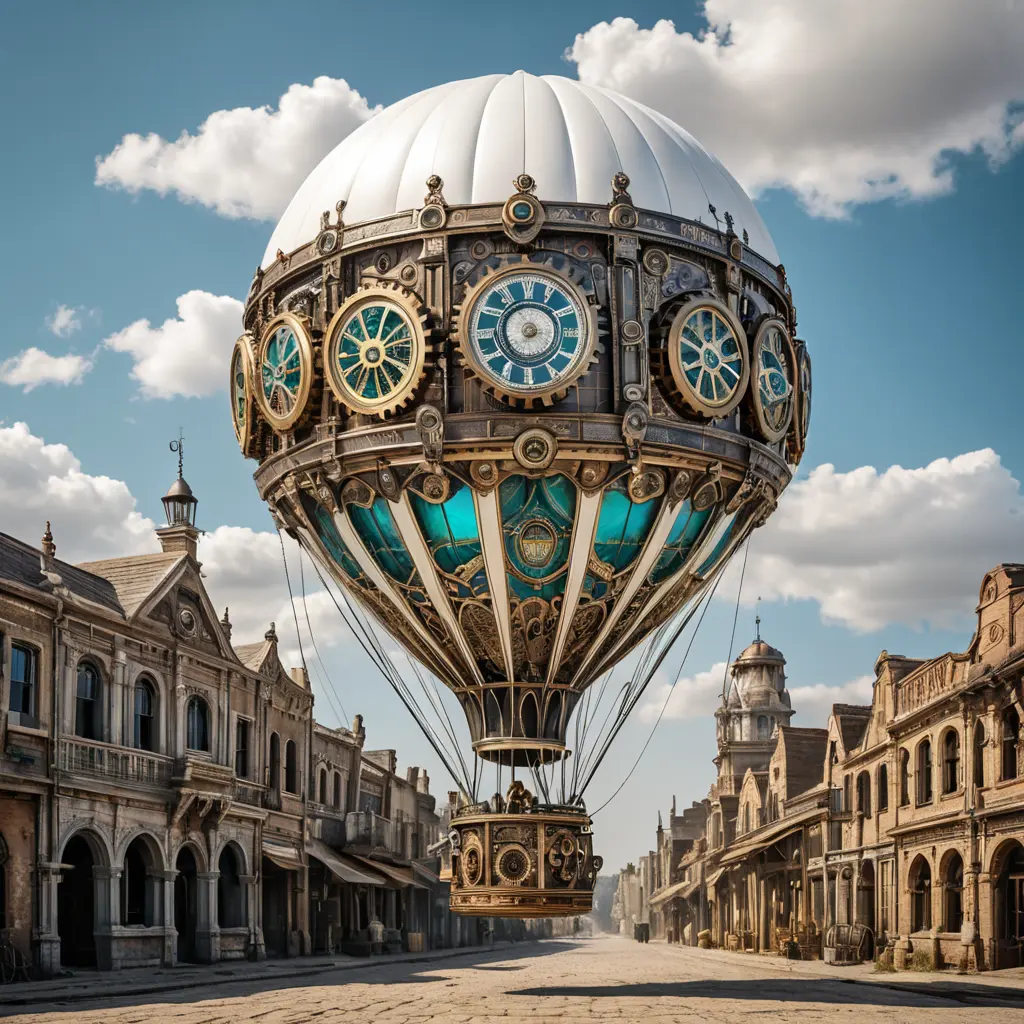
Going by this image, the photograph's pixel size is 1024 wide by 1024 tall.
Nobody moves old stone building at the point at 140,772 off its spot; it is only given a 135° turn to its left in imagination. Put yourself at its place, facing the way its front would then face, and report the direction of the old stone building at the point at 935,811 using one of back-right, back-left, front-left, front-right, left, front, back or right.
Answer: right

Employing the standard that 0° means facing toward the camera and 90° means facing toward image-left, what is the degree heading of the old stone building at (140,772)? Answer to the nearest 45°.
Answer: approximately 315°
